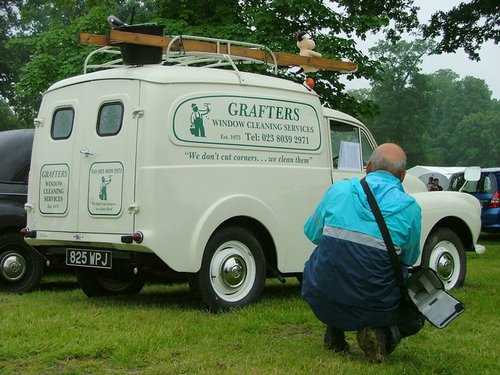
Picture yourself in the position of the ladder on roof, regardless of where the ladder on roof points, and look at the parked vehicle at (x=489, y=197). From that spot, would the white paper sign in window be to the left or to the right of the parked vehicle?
right

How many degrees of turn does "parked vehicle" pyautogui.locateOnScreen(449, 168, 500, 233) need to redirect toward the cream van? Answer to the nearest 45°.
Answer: approximately 135° to its left

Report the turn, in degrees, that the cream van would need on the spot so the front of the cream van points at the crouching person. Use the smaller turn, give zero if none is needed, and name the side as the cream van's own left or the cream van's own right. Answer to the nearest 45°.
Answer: approximately 90° to the cream van's own right

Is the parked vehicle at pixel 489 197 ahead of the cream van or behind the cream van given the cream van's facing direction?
ahead

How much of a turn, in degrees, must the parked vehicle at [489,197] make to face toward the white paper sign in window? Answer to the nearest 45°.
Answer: approximately 135° to its left

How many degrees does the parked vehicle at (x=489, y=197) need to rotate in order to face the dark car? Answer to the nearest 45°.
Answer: approximately 90° to its left

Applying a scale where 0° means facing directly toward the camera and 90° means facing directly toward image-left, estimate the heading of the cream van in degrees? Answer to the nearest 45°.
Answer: approximately 225°

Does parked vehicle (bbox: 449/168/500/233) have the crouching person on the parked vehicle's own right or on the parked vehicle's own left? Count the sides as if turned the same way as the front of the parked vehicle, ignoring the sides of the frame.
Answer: on the parked vehicle's own left

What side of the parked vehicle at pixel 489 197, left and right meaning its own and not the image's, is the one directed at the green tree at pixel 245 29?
left

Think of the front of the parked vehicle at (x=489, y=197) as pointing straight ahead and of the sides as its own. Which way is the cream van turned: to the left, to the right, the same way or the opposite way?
to the right

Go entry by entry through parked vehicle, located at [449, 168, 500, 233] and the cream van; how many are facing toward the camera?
0

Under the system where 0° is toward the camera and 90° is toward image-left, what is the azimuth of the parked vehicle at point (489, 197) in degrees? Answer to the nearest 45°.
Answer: approximately 135°

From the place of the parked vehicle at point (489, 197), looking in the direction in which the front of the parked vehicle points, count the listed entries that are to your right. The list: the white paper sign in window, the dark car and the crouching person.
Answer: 0

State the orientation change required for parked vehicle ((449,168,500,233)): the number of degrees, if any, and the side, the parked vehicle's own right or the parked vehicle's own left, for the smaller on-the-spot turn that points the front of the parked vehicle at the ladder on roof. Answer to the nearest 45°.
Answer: approximately 135° to the parked vehicle's own left
